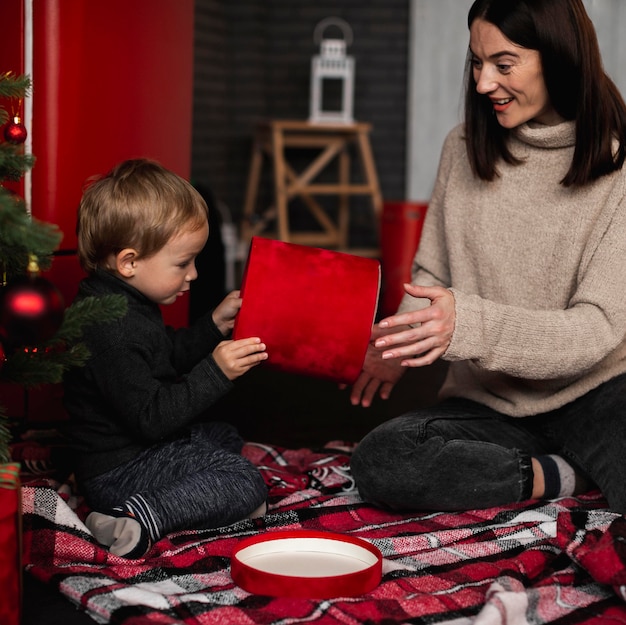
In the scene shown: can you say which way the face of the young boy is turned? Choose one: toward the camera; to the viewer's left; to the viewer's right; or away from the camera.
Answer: to the viewer's right

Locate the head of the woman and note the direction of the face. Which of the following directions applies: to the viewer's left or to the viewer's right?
to the viewer's left

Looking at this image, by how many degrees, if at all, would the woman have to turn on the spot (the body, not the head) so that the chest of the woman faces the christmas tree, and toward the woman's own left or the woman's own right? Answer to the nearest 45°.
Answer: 0° — they already face it

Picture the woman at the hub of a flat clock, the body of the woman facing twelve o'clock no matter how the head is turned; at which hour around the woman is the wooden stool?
The wooden stool is roughly at 4 o'clock from the woman.

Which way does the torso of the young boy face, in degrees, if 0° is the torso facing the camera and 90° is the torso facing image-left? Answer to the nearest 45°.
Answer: approximately 270°

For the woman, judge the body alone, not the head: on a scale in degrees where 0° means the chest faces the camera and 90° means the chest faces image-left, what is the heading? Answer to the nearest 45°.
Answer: approximately 45°
